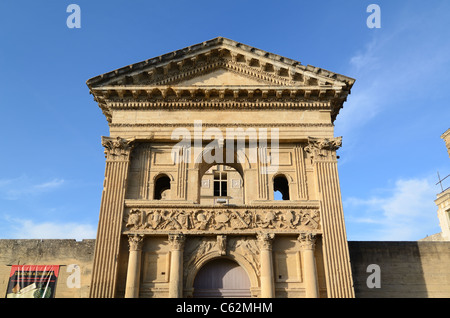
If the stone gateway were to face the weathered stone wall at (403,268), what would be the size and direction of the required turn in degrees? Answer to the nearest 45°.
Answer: approximately 90° to its left

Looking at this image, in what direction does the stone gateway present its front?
toward the camera
